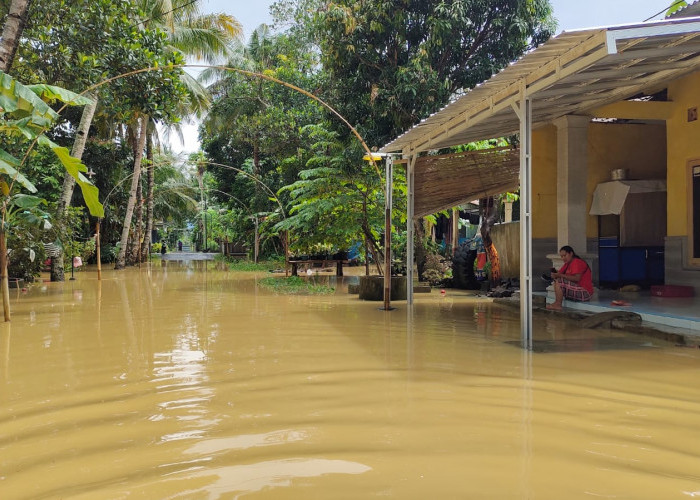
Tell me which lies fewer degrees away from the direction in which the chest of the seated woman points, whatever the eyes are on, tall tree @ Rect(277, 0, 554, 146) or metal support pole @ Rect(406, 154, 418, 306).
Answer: the metal support pole

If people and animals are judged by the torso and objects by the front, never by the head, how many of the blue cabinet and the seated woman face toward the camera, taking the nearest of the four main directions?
1

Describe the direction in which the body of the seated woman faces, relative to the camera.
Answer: to the viewer's left

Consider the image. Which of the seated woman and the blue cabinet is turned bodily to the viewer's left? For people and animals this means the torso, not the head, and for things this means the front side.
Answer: the seated woman

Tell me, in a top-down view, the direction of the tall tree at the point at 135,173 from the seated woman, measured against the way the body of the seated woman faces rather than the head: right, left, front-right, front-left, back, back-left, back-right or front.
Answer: front-right

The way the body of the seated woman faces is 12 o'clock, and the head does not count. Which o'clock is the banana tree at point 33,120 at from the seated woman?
The banana tree is roughly at 11 o'clock from the seated woman.

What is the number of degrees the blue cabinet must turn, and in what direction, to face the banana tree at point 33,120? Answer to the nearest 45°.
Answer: approximately 45° to its right

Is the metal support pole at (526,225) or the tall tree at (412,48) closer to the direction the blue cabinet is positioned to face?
the metal support pole

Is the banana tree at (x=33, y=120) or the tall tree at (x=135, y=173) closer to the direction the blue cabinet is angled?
the banana tree
